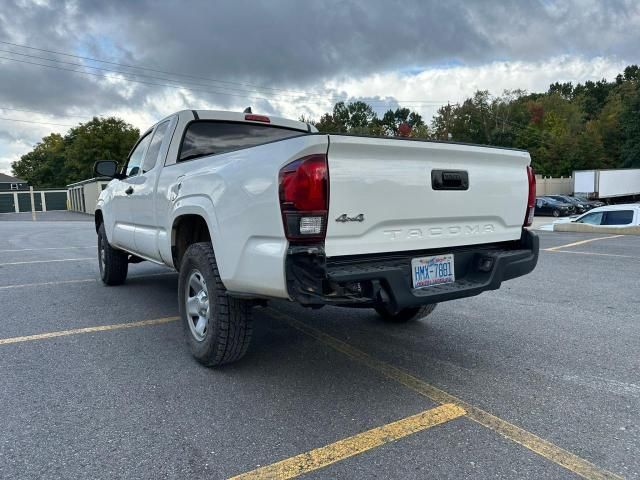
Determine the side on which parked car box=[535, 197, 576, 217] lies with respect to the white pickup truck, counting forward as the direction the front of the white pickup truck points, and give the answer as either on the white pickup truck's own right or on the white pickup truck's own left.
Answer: on the white pickup truck's own right

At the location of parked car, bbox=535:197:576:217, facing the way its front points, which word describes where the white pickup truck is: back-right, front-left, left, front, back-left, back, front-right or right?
front-right

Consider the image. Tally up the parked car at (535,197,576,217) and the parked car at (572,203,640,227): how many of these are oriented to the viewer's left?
1

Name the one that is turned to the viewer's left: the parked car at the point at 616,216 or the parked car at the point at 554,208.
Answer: the parked car at the point at 616,216

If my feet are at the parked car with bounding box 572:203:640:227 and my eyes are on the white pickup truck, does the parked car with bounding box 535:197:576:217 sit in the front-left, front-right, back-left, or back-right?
back-right

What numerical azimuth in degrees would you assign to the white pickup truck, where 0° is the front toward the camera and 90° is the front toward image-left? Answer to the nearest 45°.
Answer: approximately 135°

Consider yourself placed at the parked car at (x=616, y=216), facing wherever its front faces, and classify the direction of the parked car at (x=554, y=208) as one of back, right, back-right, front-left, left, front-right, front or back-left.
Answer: right

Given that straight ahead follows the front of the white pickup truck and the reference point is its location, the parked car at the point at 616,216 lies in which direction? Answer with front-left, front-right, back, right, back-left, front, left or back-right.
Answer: right

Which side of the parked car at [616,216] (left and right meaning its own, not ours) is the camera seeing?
left

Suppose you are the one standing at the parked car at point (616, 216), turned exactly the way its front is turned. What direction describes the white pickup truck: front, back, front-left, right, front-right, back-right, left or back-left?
left
